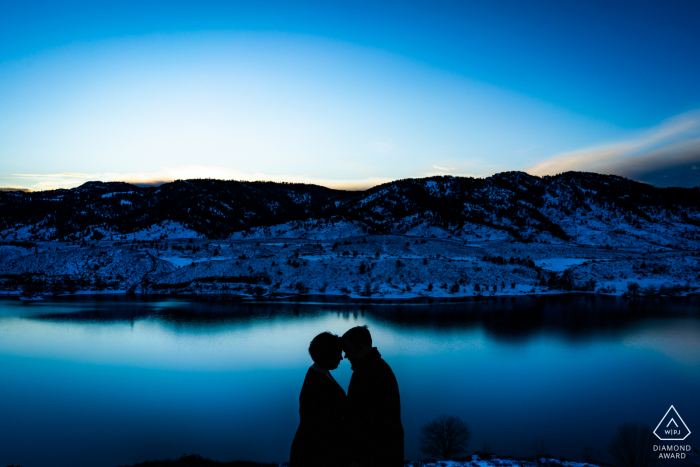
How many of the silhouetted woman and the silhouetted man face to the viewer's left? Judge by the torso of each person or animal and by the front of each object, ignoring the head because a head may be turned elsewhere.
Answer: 1

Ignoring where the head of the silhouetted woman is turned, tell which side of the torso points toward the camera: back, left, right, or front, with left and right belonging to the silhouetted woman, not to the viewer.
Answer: right

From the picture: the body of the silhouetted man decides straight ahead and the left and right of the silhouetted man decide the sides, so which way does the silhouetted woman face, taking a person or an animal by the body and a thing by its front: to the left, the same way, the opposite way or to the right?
the opposite way

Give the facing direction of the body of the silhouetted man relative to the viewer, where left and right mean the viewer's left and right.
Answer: facing to the left of the viewer
